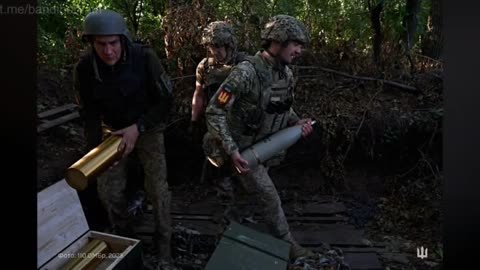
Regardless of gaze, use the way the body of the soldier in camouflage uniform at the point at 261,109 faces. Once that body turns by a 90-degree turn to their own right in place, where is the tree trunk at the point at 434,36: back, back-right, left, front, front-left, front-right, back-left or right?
back

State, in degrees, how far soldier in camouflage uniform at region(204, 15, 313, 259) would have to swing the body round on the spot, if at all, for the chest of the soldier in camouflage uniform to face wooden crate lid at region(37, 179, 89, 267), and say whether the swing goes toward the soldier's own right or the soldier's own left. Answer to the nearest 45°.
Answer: approximately 90° to the soldier's own right

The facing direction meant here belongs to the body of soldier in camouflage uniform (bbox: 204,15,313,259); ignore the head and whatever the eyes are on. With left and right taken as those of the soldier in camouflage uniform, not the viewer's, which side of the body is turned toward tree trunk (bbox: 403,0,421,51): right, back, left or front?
left

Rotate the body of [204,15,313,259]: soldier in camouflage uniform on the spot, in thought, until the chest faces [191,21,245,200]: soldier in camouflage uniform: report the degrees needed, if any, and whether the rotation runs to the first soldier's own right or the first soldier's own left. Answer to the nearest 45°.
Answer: approximately 180°

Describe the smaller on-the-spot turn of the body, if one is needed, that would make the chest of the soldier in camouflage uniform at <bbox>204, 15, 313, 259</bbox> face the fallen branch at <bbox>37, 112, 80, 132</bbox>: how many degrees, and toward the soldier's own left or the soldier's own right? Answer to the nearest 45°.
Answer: approximately 135° to the soldier's own right

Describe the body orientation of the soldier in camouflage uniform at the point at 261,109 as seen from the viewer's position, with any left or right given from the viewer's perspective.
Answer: facing the viewer and to the right of the viewer

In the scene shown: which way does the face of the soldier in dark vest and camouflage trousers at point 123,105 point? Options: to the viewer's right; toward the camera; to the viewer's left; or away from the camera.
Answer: toward the camera
